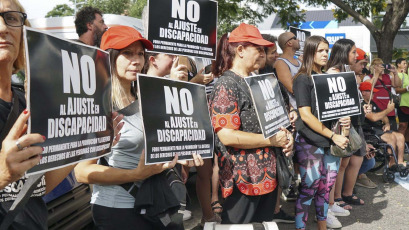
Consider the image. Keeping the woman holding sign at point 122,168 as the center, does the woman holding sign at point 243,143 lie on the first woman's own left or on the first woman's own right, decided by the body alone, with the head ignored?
on the first woman's own left

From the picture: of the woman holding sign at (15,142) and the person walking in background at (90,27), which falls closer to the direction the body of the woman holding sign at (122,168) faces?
the woman holding sign

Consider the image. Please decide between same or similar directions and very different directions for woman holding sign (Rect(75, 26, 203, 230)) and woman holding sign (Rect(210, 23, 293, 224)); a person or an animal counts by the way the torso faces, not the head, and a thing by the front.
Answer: same or similar directions

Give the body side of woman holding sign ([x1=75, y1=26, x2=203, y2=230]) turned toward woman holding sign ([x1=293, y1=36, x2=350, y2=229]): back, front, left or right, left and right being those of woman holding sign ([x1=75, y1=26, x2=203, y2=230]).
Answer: left

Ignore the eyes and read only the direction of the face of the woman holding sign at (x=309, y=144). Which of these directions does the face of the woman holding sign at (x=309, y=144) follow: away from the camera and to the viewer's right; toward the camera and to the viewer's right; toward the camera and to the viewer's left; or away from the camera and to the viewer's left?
toward the camera and to the viewer's right
